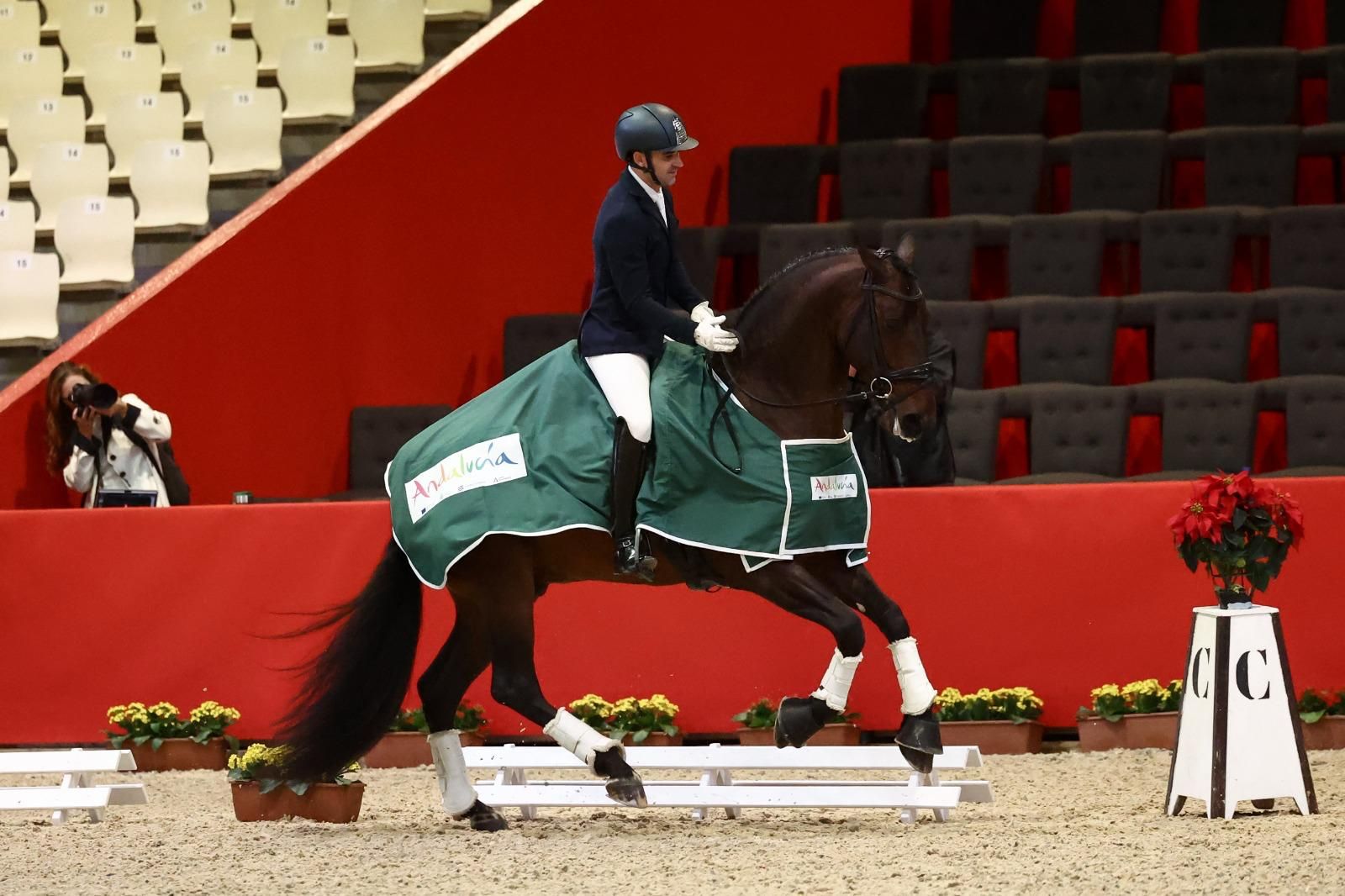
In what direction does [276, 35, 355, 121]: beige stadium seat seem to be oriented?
toward the camera

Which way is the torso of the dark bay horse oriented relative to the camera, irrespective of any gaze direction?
to the viewer's right

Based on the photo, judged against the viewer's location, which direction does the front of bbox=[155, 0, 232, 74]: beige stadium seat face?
facing the viewer

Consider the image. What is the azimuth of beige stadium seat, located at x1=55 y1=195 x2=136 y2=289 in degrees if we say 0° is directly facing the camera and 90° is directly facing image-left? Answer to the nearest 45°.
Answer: approximately 0°

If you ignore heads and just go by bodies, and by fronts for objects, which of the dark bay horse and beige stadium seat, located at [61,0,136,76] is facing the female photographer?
the beige stadium seat

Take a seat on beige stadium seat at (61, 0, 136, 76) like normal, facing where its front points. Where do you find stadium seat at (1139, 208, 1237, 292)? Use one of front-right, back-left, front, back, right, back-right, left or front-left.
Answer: front-left

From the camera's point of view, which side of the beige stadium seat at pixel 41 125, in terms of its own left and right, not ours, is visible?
front

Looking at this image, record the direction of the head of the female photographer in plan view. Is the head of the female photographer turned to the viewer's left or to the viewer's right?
to the viewer's right

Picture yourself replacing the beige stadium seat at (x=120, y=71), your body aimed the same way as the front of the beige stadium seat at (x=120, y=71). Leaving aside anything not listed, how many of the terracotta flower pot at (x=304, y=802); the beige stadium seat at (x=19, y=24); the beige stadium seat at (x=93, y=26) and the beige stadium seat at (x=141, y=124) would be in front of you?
2

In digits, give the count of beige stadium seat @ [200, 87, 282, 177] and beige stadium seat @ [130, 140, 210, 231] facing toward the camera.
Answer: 2

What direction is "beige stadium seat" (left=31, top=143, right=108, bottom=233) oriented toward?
toward the camera

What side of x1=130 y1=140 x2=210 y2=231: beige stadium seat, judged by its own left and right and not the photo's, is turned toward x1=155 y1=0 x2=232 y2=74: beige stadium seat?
back

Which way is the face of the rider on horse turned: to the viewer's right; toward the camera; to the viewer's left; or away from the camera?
to the viewer's right

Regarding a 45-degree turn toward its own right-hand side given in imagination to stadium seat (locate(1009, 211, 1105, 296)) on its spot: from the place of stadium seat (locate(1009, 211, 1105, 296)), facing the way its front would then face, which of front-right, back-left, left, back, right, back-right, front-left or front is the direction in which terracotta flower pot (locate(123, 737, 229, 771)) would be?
front

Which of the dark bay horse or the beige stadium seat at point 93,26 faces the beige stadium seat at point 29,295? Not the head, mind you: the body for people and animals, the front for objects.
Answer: the beige stadium seat at point 93,26

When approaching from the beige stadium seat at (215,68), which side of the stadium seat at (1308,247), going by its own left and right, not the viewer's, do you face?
right

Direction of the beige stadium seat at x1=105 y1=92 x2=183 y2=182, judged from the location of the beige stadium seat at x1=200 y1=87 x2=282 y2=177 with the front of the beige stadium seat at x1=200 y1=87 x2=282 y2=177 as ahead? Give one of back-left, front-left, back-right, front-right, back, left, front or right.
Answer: back-right
